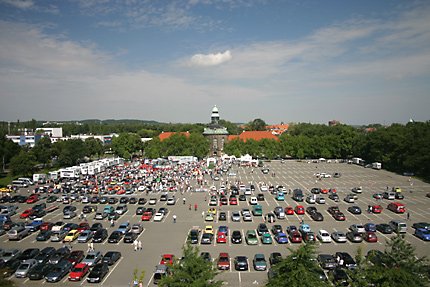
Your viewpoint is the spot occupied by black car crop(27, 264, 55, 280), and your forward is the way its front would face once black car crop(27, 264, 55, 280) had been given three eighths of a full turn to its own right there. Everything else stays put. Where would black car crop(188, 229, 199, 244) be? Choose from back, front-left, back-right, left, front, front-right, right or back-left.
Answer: right

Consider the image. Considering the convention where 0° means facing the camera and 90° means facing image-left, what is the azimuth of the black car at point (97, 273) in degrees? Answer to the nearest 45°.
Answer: approximately 45°

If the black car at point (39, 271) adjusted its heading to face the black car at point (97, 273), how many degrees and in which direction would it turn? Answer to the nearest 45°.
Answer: approximately 90° to its left

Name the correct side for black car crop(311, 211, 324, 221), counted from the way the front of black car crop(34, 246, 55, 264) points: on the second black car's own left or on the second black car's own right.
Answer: on the second black car's own left

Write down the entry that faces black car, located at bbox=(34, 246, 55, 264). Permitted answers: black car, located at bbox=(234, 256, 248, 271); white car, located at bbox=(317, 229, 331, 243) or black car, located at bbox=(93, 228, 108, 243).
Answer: black car, located at bbox=(93, 228, 108, 243)

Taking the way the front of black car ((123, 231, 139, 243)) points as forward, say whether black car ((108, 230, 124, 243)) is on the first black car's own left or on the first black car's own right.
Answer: on the first black car's own right

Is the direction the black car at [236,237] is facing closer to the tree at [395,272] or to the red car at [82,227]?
the tree
